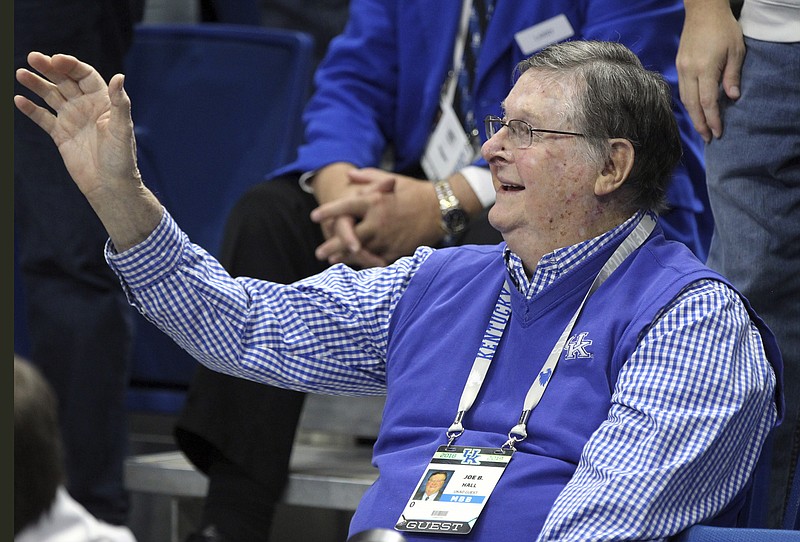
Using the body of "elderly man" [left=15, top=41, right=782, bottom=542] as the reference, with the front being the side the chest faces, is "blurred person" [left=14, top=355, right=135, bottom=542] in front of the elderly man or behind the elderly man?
in front

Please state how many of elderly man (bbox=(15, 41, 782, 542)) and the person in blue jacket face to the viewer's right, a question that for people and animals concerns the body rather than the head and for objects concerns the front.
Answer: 0

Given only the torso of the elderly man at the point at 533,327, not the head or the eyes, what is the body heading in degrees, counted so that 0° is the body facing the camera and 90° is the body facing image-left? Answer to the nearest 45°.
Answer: approximately 45°

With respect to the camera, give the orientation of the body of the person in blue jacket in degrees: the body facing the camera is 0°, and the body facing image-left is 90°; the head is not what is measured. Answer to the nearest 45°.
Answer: approximately 45°

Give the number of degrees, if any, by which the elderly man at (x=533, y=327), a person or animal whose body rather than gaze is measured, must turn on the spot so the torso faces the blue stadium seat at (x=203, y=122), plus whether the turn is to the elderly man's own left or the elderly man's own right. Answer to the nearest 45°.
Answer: approximately 90° to the elderly man's own right

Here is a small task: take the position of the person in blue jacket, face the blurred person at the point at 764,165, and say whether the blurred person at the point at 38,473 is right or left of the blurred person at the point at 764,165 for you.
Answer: right

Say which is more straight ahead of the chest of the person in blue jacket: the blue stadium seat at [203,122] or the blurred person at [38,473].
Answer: the blurred person

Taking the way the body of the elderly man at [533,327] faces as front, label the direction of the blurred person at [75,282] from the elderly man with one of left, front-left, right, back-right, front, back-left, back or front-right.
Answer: right

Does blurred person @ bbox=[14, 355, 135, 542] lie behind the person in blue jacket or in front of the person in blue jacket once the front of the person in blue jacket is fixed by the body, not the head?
in front

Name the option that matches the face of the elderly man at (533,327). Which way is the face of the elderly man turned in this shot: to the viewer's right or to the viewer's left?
to the viewer's left
